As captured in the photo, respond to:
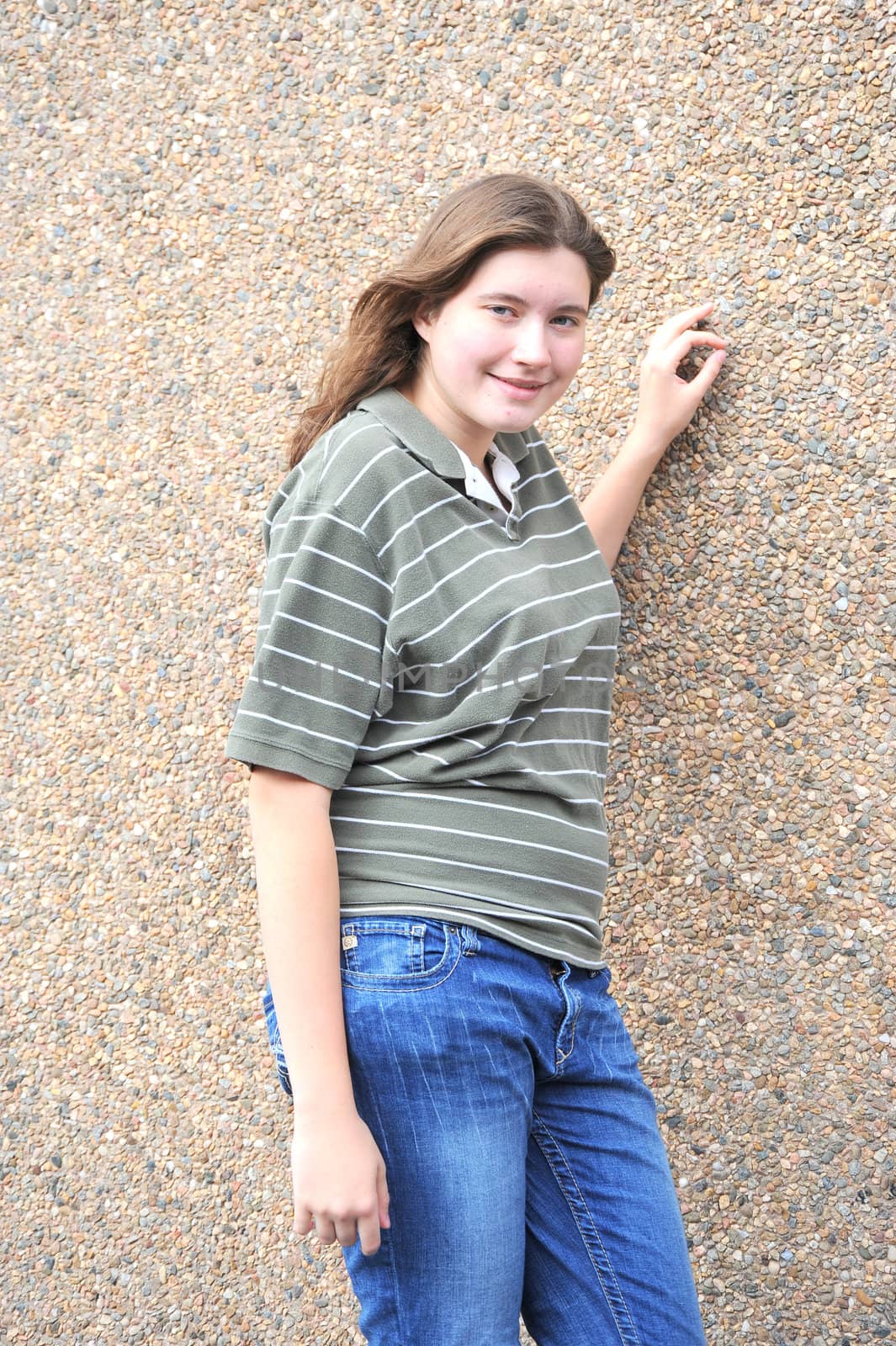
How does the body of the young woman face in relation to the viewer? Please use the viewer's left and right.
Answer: facing the viewer and to the right of the viewer
